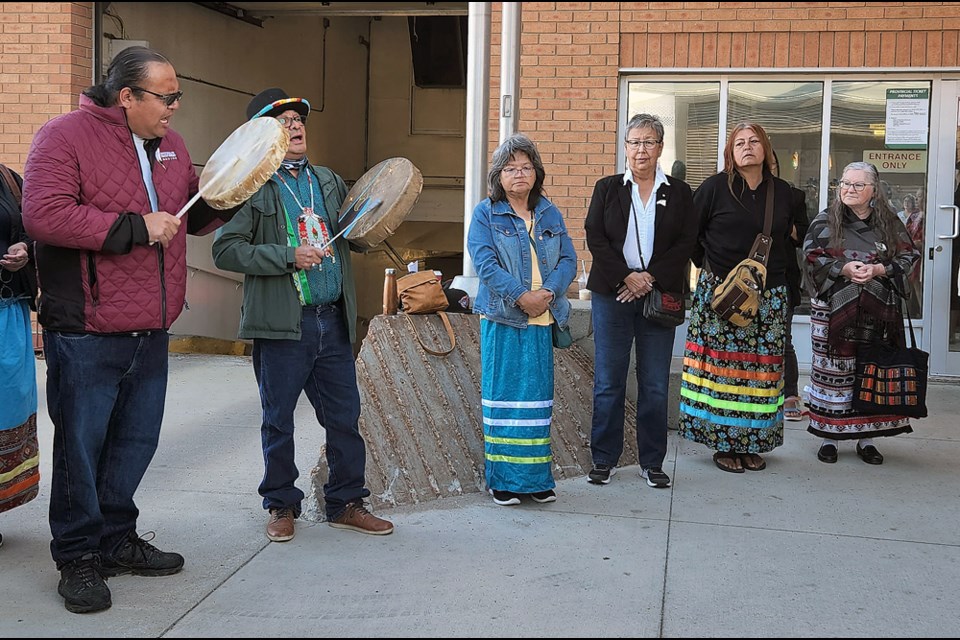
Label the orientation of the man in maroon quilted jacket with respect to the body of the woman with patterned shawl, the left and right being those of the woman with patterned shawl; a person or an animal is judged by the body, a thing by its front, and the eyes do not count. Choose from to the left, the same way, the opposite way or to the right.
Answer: to the left

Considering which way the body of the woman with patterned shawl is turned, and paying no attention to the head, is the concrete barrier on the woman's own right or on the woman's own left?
on the woman's own right

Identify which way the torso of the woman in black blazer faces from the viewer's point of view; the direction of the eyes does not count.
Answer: toward the camera

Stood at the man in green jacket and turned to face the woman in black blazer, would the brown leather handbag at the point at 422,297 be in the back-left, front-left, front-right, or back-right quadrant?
front-left

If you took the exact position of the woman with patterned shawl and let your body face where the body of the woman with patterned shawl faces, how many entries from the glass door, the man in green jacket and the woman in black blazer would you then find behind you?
1

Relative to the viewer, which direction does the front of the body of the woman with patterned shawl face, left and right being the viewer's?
facing the viewer

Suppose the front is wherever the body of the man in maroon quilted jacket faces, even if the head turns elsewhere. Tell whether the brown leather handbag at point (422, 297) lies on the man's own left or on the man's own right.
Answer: on the man's own left

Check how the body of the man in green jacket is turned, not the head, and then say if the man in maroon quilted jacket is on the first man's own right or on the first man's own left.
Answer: on the first man's own right

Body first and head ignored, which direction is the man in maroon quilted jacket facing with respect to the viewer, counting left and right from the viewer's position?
facing the viewer and to the right of the viewer

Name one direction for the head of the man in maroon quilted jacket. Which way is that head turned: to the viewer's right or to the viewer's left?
to the viewer's right

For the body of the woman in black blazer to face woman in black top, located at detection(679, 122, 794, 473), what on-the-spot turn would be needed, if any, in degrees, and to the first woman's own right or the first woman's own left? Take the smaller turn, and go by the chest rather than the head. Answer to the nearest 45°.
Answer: approximately 135° to the first woman's own left
